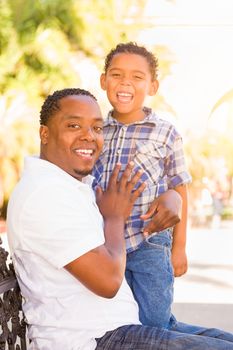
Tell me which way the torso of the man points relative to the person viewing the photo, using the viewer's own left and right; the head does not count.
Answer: facing to the right of the viewer

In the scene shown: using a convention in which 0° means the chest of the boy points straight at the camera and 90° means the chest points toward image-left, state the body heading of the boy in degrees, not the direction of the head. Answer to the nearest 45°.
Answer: approximately 45°
